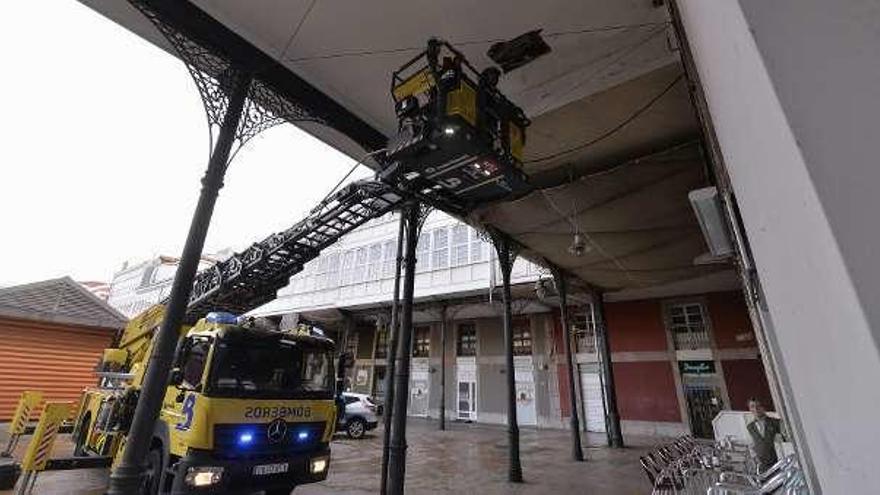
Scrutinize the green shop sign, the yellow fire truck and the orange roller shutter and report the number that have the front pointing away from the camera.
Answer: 0

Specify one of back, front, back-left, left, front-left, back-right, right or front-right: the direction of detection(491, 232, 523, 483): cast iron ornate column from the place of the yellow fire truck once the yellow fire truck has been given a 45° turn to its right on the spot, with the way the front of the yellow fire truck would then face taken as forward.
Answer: left

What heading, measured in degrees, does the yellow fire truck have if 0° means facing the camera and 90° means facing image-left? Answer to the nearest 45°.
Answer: approximately 315°

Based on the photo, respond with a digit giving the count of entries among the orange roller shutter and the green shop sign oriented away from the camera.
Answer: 0

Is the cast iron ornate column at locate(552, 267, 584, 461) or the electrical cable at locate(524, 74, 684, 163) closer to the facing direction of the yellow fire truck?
the electrical cable

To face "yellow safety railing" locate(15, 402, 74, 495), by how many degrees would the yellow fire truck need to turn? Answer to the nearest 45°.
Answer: approximately 90° to its right

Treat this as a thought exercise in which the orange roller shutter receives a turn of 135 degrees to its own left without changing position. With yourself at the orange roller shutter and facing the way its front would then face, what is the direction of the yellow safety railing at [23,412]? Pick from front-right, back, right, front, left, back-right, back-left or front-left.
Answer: back

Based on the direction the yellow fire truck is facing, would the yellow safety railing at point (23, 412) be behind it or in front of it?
behind

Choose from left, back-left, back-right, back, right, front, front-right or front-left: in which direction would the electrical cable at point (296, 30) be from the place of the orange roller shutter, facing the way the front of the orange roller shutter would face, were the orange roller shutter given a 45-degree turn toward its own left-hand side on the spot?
right

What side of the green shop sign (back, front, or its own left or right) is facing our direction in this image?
front

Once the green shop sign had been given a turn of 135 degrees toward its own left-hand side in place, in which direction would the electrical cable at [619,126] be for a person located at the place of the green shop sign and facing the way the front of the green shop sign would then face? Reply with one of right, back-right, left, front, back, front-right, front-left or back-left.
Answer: back-right

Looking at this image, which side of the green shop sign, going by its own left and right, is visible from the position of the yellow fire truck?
front

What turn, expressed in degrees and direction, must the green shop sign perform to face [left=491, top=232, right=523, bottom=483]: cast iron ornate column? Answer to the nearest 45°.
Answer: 0° — it already faces it
